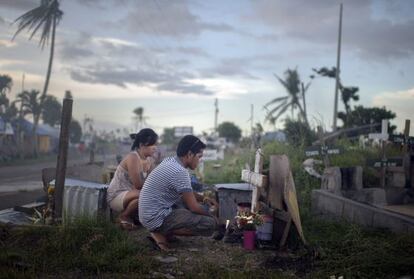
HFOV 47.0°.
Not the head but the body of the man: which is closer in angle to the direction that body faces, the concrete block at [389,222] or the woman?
the concrete block

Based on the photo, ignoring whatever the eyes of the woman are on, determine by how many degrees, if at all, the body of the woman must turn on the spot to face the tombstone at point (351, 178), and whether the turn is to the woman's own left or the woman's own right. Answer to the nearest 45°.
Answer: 0° — they already face it

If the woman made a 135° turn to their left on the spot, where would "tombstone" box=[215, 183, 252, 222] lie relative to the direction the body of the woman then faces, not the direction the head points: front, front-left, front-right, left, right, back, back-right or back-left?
back-right

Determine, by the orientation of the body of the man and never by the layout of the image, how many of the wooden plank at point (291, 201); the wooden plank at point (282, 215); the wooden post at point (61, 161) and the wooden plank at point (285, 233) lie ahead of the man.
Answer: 3

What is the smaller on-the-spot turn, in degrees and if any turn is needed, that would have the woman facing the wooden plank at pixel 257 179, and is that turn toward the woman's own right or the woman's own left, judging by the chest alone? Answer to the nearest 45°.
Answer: approximately 45° to the woman's own right

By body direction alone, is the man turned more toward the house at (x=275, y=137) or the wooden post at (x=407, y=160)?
the wooden post

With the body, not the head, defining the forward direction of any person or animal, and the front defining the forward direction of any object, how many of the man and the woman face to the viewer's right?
2

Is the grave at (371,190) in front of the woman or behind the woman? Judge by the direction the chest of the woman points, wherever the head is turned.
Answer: in front

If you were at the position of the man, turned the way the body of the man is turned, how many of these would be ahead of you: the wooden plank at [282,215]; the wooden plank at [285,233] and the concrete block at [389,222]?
3

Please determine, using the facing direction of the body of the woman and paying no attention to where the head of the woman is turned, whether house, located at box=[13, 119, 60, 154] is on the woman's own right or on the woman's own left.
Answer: on the woman's own left

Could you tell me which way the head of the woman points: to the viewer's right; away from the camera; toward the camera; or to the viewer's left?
to the viewer's right

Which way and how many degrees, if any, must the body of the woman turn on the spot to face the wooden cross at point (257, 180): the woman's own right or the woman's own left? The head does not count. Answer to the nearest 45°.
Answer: approximately 45° to the woman's own right

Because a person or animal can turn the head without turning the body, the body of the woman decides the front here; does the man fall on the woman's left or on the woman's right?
on the woman's right

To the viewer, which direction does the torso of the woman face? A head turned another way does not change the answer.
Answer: to the viewer's right

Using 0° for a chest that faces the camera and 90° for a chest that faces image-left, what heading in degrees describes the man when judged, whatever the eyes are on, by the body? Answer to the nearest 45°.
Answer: approximately 270°

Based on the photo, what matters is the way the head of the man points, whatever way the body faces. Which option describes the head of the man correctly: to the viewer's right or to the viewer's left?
to the viewer's right
